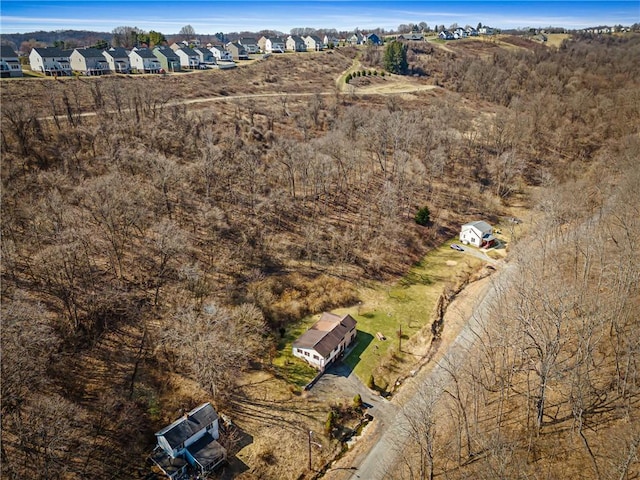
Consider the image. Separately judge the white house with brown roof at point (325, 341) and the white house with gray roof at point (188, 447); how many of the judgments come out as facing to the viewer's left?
0

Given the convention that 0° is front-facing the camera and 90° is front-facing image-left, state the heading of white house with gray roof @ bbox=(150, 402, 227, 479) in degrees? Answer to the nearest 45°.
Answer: approximately 315°

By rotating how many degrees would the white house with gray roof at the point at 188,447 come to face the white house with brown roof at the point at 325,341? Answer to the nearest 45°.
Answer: approximately 90° to its left
